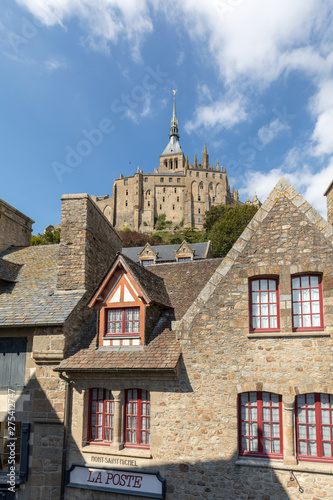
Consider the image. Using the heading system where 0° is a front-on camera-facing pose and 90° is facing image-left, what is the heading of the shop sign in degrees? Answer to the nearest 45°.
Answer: approximately 0°
